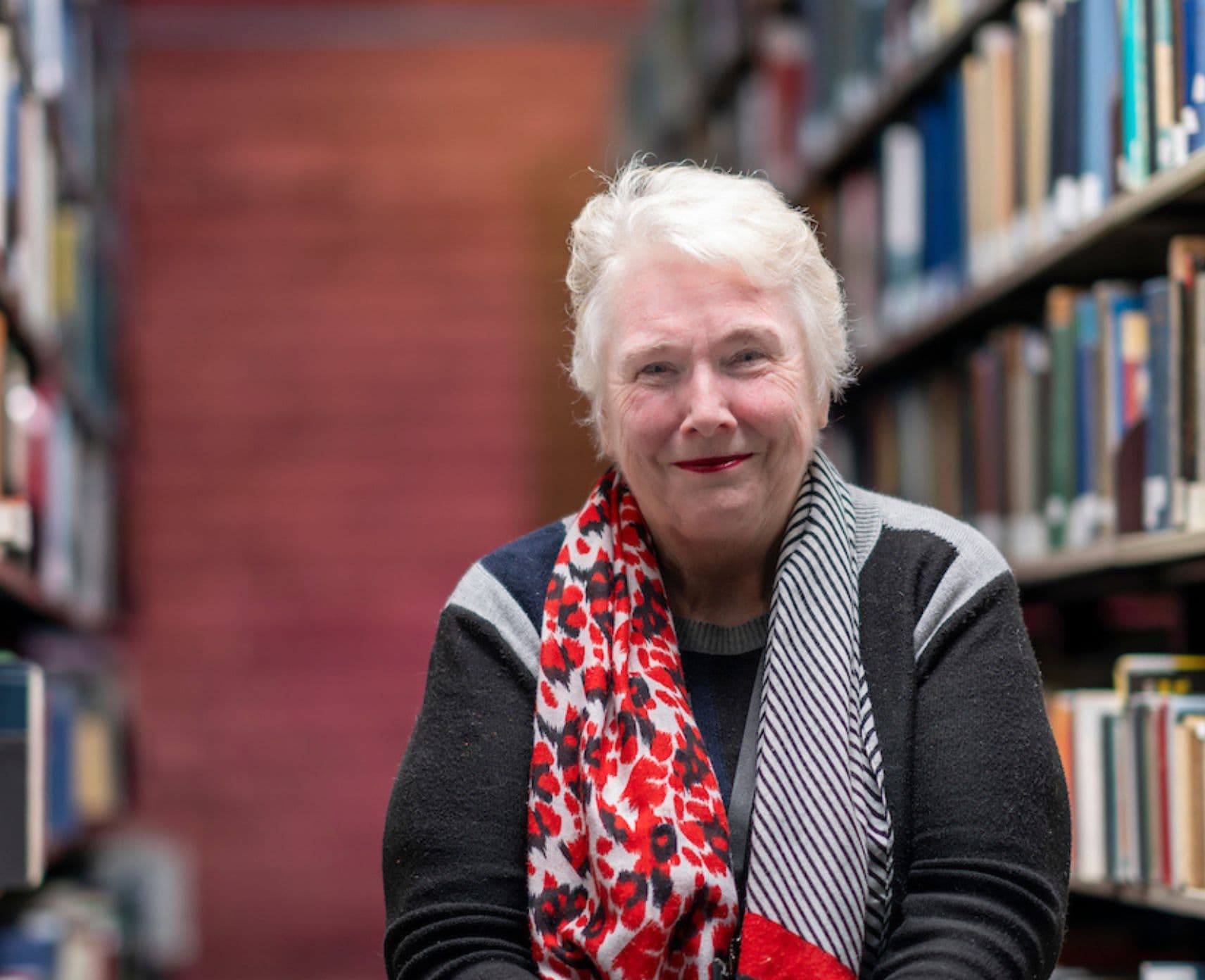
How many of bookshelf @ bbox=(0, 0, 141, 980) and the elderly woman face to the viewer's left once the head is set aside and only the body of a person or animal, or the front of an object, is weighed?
0

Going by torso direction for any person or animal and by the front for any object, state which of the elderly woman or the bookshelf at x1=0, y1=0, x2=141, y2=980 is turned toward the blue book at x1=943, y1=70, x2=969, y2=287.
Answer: the bookshelf

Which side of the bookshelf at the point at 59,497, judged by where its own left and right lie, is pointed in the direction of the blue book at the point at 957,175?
front

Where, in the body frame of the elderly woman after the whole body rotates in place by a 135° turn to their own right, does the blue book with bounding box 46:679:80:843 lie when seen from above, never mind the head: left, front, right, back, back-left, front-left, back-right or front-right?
front

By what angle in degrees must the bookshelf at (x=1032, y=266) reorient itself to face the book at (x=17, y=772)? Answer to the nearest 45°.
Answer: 0° — it already faces it

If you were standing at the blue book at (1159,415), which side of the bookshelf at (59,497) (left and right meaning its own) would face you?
front

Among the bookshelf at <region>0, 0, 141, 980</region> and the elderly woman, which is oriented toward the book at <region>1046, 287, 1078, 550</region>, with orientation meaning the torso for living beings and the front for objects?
the bookshelf

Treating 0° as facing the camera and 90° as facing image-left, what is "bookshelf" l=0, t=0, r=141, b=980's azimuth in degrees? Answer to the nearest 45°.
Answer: approximately 315°

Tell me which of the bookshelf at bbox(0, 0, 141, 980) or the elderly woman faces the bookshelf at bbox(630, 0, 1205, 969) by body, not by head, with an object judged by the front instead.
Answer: the bookshelf at bbox(0, 0, 141, 980)

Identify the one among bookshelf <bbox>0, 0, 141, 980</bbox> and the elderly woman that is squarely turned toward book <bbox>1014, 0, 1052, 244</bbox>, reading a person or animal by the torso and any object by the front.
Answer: the bookshelf

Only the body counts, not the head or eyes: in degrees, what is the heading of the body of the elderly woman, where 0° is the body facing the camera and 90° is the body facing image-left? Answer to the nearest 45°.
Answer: approximately 0°

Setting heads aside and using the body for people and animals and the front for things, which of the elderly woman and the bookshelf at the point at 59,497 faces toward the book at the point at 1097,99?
the bookshelf

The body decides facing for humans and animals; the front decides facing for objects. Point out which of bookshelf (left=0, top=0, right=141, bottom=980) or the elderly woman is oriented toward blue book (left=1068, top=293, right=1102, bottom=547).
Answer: the bookshelf

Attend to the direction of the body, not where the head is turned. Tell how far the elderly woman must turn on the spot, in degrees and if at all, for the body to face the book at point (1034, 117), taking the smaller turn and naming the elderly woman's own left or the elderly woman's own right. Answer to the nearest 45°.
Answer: approximately 135° to the elderly woman's own left

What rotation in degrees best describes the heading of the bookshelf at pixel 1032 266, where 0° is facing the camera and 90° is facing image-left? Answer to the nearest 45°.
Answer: approximately 45°

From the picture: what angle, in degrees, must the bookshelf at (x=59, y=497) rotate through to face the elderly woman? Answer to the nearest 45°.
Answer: approximately 45° to its right

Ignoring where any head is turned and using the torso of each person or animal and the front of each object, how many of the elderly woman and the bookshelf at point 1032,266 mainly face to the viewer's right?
0

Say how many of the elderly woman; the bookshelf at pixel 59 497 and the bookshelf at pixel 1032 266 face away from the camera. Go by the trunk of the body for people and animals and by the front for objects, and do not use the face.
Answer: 0

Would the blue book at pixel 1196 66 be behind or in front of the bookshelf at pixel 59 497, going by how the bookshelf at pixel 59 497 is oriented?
in front

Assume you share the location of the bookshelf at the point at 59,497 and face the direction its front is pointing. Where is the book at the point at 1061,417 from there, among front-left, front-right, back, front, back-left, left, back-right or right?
front
